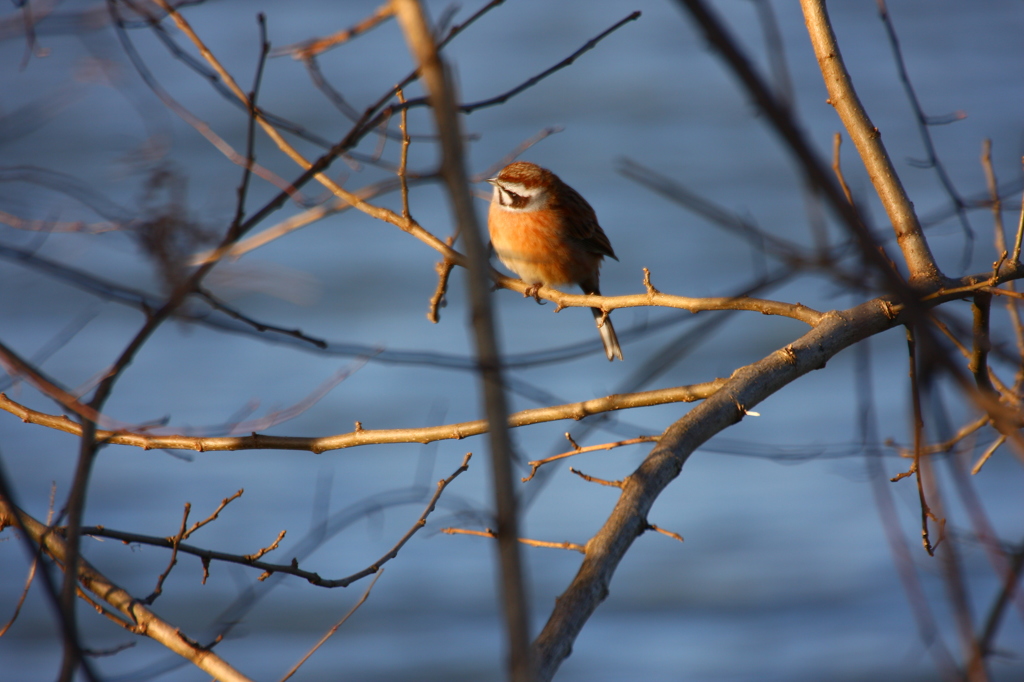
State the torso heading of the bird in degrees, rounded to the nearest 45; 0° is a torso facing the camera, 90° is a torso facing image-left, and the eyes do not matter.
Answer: approximately 45°

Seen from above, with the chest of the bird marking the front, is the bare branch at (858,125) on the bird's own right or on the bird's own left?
on the bird's own left
